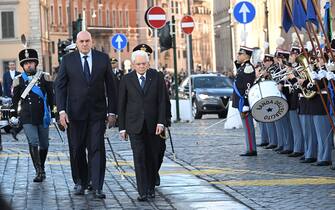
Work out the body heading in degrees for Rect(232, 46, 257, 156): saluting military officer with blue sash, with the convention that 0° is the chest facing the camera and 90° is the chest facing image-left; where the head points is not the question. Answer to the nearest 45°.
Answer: approximately 90°

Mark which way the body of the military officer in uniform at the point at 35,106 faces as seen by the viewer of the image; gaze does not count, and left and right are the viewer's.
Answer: facing the viewer

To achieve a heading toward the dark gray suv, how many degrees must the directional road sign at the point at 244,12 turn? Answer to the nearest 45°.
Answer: approximately 180°

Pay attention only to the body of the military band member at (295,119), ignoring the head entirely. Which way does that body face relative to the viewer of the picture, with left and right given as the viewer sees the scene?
facing to the left of the viewer

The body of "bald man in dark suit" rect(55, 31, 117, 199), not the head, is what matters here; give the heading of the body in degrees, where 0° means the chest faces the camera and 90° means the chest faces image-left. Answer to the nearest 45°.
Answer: approximately 0°

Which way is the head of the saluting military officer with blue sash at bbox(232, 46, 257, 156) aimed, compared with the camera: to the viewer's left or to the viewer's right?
to the viewer's left

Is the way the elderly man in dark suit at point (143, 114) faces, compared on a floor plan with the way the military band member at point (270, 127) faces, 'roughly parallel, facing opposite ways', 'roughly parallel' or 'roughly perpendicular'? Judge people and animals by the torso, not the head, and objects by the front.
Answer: roughly perpendicular

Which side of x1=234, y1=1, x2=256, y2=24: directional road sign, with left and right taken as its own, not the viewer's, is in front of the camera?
front

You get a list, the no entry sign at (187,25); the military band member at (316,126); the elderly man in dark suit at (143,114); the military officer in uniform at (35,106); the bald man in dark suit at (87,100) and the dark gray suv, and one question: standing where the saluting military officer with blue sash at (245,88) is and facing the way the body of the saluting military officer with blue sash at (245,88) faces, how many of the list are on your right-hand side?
2

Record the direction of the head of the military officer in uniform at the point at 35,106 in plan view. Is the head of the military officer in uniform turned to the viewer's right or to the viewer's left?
to the viewer's right
